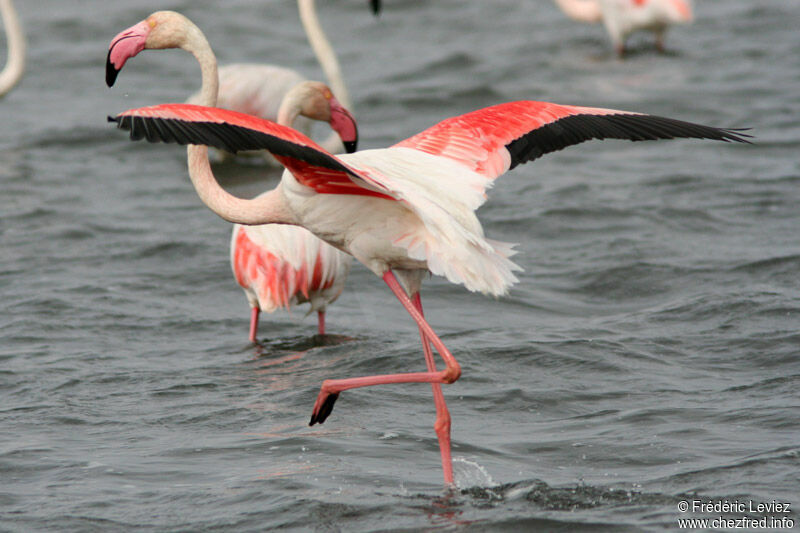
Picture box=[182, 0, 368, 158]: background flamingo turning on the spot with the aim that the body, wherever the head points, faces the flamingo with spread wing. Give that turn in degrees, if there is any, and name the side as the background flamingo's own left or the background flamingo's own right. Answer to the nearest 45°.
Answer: approximately 90° to the background flamingo's own right

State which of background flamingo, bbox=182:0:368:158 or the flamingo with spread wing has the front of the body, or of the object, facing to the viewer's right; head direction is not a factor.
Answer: the background flamingo

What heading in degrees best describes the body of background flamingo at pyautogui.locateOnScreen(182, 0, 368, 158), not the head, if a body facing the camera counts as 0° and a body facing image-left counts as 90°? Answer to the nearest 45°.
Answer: approximately 270°

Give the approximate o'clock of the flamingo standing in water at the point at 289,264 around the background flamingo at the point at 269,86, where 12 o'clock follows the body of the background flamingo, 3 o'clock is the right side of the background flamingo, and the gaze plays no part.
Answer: The flamingo standing in water is roughly at 3 o'clock from the background flamingo.

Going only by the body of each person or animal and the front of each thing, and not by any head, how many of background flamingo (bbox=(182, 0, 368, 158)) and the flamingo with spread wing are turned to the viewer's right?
1

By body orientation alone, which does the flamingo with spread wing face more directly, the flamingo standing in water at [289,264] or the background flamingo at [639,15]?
the flamingo standing in water

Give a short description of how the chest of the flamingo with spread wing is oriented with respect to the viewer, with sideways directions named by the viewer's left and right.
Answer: facing away from the viewer and to the left of the viewer

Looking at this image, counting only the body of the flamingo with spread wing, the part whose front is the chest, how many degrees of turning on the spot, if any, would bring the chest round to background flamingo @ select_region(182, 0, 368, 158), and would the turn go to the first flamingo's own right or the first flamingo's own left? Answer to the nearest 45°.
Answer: approximately 45° to the first flamingo's own right
